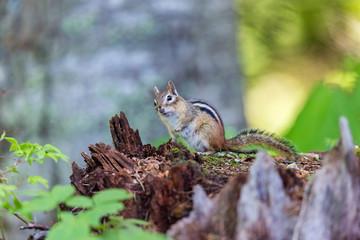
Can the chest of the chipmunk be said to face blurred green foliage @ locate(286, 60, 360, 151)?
no

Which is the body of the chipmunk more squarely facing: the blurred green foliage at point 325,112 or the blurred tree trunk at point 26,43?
the blurred tree trunk

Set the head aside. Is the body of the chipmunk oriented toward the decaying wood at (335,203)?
no

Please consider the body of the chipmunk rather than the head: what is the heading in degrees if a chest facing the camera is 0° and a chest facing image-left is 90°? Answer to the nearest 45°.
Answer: approximately 45°
